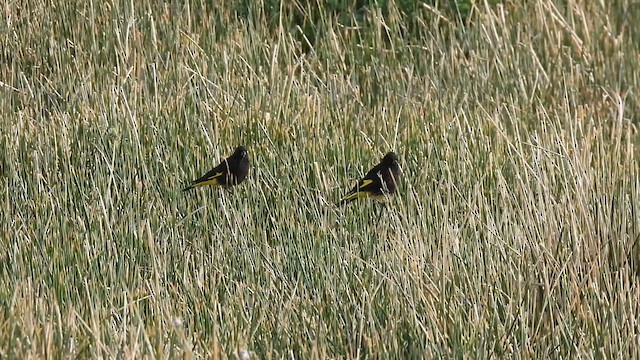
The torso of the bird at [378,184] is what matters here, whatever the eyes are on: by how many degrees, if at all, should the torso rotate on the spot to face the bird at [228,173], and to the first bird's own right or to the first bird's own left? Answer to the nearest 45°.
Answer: approximately 180°

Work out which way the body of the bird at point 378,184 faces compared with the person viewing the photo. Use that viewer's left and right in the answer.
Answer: facing to the right of the viewer
